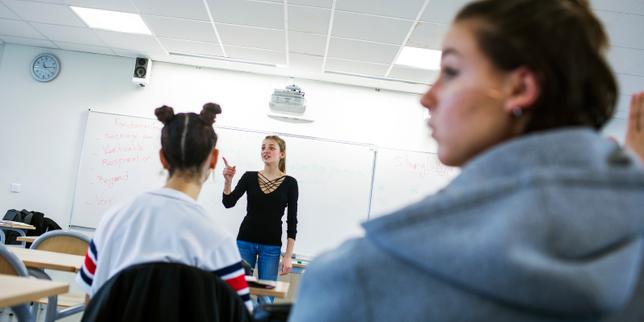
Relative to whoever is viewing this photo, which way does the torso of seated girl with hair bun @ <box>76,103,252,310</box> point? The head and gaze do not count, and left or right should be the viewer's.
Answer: facing away from the viewer

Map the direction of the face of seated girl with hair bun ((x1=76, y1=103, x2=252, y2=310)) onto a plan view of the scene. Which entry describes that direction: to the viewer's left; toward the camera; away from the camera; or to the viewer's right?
away from the camera

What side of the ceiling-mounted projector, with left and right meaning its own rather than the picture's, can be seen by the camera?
back

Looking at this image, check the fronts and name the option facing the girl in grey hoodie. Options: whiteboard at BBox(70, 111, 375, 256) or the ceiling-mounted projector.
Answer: the whiteboard

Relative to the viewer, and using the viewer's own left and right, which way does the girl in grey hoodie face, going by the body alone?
facing away from the viewer and to the left of the viewer

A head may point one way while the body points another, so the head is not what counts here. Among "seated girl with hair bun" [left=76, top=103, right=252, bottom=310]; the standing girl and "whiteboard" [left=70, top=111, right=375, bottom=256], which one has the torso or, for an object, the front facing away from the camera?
the seated girl with hair bun

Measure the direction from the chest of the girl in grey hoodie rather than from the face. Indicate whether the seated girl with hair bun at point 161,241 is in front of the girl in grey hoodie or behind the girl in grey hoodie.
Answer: in front

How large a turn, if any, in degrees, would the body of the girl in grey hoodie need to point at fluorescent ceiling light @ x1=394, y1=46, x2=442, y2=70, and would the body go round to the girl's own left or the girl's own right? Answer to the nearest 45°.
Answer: approximately 45° to the girl's own right

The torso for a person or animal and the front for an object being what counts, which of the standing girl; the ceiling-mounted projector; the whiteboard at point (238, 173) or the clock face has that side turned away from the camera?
the ceiling-mounted projector

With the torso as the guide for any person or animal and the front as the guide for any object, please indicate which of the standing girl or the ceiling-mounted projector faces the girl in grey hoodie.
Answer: the standing girl

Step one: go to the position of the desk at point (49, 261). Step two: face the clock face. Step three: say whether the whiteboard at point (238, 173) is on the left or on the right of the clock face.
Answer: right

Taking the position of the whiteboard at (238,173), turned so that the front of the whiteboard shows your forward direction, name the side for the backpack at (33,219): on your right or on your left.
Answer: on your right

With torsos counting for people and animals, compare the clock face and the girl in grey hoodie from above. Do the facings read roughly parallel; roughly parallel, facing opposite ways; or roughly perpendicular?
roughly parallel, facing opposite ways

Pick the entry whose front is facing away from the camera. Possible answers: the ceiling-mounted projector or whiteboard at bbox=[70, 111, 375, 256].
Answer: the ceiling-mounted projector

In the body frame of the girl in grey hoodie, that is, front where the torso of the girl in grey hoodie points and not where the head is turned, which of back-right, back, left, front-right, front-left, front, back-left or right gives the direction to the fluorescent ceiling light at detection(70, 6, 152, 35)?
front

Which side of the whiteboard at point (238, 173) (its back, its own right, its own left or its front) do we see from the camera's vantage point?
front

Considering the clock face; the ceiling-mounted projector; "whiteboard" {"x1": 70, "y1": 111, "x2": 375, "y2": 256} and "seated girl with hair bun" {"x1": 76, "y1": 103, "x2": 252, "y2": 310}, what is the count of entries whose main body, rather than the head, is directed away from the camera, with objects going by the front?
2

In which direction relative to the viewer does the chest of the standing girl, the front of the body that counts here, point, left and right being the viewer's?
facing the viewer

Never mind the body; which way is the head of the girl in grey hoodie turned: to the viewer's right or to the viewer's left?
to the viewer's left

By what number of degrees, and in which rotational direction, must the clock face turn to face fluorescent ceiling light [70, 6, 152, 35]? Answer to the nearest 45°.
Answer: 0° — it already faces it

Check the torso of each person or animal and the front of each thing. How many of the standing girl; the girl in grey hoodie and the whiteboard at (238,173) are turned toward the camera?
2
